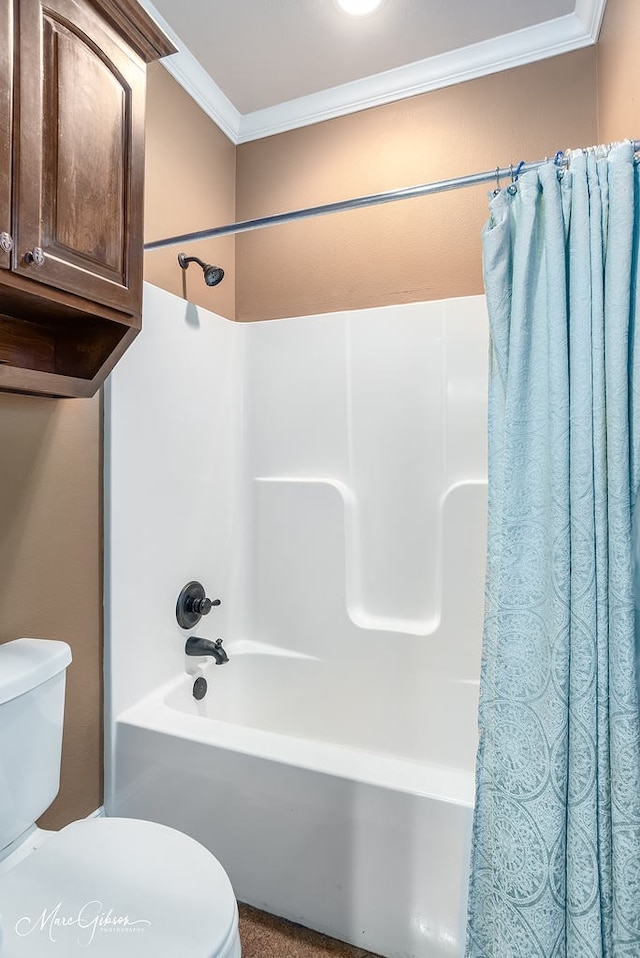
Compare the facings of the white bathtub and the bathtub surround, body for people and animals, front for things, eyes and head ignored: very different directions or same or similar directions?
same or similar directions

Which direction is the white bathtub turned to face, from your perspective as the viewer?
facing the viewer and to the left of the viewer

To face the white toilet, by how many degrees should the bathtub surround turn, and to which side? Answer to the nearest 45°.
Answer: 0° — it already faces it

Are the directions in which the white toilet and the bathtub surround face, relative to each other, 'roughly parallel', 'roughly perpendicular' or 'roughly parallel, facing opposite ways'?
roughly perpendicular

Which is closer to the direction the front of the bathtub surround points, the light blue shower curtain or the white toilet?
the white toilet

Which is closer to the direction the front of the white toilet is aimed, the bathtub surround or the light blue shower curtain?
the light blue shower curtain

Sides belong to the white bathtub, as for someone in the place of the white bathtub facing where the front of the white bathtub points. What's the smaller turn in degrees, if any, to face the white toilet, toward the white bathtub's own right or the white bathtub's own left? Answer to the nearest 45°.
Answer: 0° — it already faces it

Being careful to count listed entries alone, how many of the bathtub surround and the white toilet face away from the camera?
0

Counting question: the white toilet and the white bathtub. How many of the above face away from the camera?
0

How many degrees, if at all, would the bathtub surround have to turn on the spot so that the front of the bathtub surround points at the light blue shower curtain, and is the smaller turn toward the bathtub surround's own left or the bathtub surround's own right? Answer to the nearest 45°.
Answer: approximately 90° to the bathtub surround's own left

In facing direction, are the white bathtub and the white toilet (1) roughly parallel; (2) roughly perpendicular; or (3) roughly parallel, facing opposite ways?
roughly perpendicular

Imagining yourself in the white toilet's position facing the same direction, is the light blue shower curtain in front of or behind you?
in front

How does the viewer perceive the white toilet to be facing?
facing the viewer and to the right of the viewer
